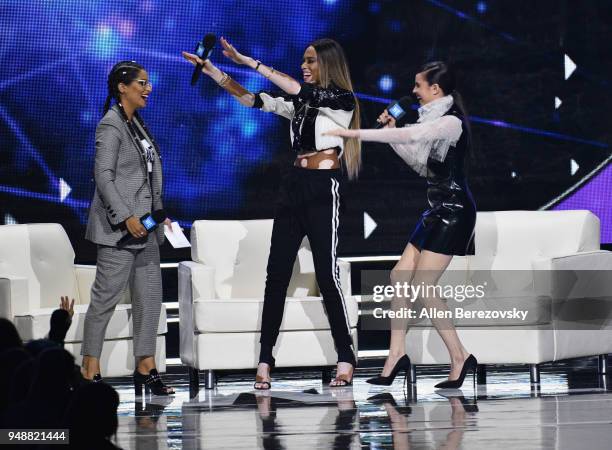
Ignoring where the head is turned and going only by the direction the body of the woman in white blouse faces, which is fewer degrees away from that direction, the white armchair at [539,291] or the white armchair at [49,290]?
the white armchair at [49,290]

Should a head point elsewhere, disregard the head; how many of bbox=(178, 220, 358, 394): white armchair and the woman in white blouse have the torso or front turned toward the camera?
1

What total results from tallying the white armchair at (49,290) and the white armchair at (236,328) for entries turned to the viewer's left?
0

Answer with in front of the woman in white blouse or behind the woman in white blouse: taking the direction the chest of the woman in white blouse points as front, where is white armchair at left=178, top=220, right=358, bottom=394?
in front

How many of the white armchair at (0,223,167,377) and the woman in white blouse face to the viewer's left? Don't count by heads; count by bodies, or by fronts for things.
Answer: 1

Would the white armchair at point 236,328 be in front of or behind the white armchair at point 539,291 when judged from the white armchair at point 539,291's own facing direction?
in front

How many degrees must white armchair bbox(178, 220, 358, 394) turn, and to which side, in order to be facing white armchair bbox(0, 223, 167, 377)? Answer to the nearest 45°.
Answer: approximately 90° to its right

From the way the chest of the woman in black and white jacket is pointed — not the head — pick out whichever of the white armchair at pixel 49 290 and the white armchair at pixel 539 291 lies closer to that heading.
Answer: the white armchair at pixel 49 290

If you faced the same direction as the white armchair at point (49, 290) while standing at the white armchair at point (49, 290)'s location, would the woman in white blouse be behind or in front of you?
in front

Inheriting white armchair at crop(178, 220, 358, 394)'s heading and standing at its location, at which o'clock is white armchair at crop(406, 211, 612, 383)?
The white armchair at crop(406, 211, 612, 383) is roughly at 9 o'clock from the white armchair at crop(178, 220, 358, 394).

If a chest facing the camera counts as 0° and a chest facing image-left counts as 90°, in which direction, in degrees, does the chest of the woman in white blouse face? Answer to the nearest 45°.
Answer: approximately 90°

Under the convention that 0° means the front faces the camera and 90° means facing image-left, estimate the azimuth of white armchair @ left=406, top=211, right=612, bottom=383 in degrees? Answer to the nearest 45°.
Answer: approximately 45°

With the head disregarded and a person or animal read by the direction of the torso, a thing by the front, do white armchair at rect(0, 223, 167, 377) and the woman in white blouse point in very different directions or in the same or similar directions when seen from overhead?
very different directions

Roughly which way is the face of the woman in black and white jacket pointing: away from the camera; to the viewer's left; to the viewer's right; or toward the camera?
to the viewer's left
